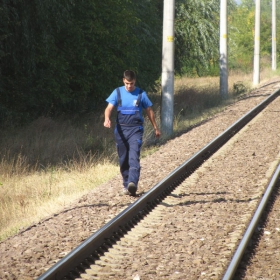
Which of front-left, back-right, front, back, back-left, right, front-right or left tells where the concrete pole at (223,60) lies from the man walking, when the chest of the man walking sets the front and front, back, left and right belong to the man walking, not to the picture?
back

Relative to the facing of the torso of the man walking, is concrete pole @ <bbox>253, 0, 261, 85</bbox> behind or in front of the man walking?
behind

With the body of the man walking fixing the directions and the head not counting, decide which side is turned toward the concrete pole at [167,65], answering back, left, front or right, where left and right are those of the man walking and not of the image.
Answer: back

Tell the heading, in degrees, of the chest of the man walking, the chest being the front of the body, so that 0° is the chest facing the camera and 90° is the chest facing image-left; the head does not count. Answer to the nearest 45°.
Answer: approximately 0°
